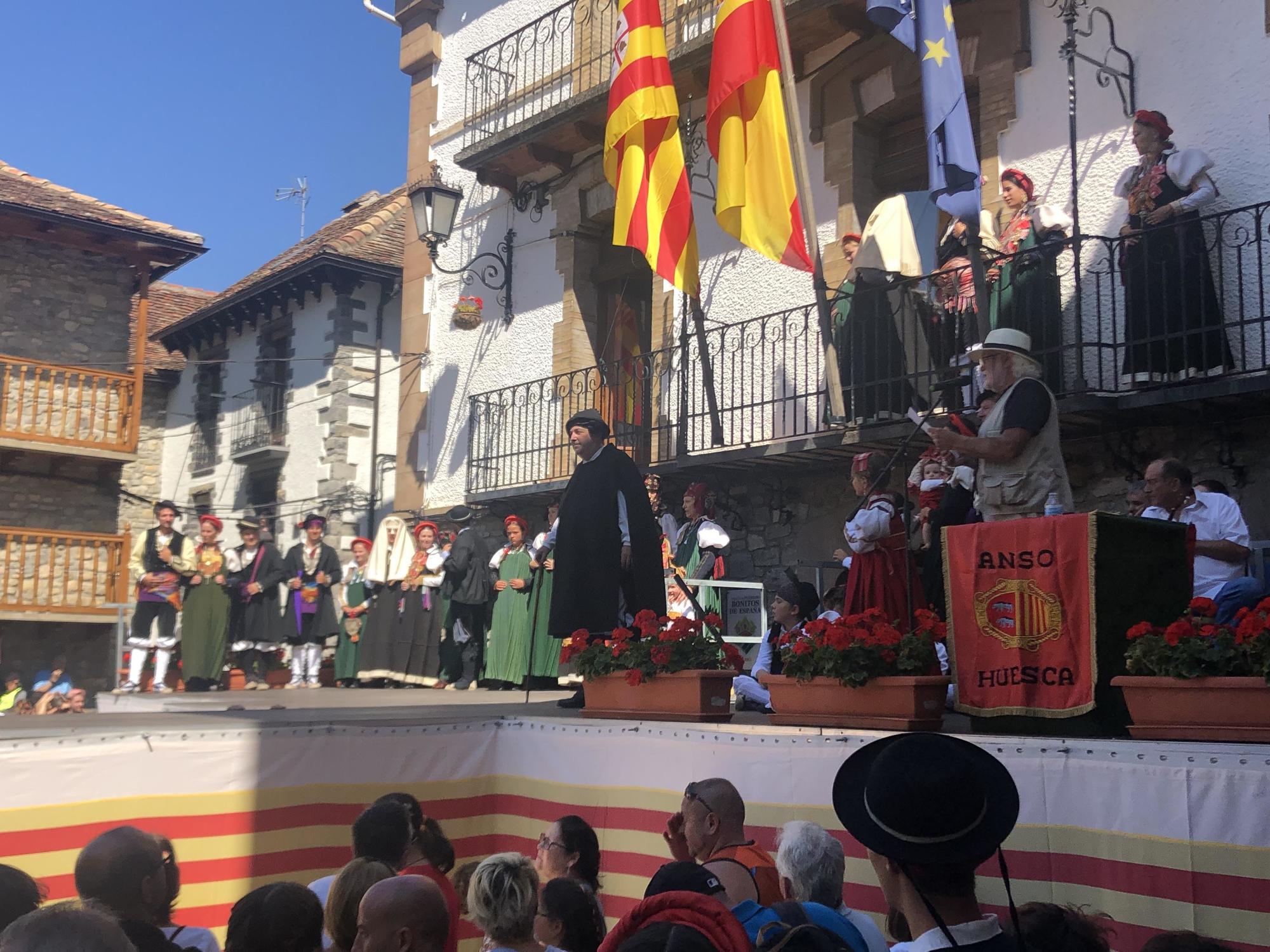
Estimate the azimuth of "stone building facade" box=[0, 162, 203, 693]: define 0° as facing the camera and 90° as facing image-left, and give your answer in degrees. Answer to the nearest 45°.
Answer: approximately 315°

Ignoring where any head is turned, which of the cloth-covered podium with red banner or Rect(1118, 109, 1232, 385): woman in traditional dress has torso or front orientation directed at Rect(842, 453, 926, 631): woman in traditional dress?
Rect(1118, 109, 1232, 385): woman in traditional dress

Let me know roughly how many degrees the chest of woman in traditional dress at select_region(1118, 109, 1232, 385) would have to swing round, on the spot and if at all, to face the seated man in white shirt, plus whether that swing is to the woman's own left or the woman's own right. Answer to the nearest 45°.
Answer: approximately 45° to the woman's own left

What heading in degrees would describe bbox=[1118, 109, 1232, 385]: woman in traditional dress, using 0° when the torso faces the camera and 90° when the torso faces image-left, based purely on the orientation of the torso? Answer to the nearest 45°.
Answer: approximately 45°
